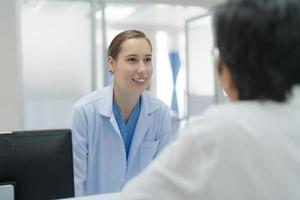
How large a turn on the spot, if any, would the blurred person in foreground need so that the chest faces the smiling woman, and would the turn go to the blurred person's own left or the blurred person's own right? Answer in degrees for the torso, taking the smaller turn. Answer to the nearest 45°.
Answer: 0° — they already face them

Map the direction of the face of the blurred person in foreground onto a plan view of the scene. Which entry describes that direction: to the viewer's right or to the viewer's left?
to the viewer's left

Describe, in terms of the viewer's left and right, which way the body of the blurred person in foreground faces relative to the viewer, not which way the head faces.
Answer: facing away from the viewer and to the left of the viewer

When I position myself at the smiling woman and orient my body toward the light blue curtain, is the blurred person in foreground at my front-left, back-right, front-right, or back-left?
back-right

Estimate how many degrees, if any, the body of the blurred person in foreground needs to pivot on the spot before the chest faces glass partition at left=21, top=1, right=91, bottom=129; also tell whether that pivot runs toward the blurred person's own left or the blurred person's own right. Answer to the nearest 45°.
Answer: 0° — they already face it
